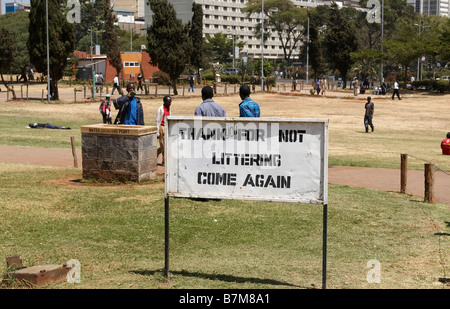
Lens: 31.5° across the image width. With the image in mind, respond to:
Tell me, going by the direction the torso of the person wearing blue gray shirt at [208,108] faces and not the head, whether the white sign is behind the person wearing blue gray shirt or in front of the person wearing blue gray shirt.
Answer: behind

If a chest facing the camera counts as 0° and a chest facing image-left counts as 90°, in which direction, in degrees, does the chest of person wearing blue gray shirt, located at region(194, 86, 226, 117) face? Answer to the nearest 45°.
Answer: approximately 180°

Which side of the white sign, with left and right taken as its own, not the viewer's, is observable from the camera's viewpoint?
front

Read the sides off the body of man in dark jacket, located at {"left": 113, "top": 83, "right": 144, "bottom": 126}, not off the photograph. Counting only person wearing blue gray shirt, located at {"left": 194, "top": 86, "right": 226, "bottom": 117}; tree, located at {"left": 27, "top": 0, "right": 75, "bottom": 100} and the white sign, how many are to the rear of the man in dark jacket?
1

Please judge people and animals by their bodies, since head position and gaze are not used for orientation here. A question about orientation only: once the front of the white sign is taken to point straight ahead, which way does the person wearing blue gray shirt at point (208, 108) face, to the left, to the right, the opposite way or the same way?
the opposite way

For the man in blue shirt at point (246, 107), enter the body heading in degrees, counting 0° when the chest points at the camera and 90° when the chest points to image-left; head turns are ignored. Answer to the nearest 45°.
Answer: approximately 135°

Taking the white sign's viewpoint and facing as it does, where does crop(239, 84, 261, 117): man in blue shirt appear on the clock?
The man in blue shirt is roughly at 6 o'clock from the white sign.
